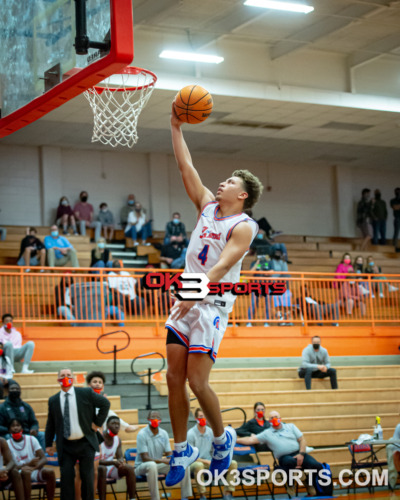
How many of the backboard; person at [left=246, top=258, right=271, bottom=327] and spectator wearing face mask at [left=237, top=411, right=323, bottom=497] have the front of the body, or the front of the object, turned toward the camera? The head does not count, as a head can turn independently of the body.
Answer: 2

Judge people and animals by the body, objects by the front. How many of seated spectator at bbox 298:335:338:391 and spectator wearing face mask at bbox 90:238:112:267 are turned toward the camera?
2

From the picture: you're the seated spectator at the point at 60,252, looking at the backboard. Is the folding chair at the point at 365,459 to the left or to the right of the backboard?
left

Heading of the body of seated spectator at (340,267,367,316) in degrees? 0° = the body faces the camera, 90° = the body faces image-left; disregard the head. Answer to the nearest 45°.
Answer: approximately 0°

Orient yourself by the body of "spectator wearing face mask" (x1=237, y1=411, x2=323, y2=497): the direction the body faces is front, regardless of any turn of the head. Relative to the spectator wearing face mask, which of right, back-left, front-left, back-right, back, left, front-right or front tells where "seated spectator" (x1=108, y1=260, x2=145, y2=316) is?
back-right

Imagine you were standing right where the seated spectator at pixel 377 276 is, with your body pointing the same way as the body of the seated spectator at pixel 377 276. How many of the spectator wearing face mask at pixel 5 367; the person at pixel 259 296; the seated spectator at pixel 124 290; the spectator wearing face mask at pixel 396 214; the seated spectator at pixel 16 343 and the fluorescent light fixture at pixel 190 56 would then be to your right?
5

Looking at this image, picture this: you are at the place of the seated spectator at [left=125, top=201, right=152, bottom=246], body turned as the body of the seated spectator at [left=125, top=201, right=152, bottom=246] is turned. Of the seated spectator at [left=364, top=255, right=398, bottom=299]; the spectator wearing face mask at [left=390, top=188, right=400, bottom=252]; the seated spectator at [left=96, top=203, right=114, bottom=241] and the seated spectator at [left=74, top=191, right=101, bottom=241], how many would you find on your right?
2

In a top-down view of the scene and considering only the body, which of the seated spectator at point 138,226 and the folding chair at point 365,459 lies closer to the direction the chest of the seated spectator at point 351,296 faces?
the folding chair

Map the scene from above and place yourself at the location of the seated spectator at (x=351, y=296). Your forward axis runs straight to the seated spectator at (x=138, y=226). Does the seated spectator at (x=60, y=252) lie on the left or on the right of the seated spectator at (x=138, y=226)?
left
